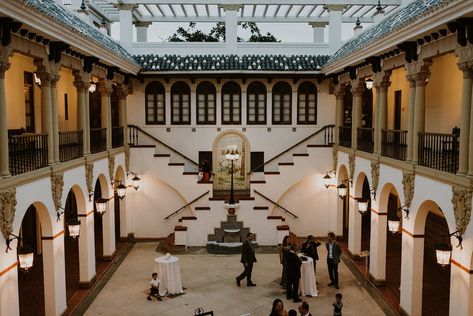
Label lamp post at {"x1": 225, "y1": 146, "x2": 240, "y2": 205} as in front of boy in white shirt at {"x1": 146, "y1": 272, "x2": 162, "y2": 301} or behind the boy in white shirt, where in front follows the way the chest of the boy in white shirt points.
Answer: behind

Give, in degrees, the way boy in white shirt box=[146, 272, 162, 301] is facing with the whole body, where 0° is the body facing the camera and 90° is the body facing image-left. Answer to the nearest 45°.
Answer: approximately 0°

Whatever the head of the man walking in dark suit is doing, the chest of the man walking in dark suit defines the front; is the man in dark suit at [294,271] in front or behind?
in front

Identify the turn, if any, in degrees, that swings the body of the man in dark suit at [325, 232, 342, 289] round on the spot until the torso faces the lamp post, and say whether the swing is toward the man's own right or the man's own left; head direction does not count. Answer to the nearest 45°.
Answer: approximately 90° to the man's own right

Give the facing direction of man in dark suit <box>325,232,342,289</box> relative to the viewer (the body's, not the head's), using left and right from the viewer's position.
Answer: facing the viewer and to the left of the viewer

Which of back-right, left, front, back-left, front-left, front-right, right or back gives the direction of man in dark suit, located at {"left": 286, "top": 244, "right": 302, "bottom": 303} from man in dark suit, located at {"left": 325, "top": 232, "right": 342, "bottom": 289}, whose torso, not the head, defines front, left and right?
front

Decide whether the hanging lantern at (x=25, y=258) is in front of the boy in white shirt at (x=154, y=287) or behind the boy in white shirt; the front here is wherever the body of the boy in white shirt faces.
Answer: in front

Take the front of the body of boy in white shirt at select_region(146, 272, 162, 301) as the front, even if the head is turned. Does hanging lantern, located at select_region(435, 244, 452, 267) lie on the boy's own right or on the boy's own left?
on the boy's own left
